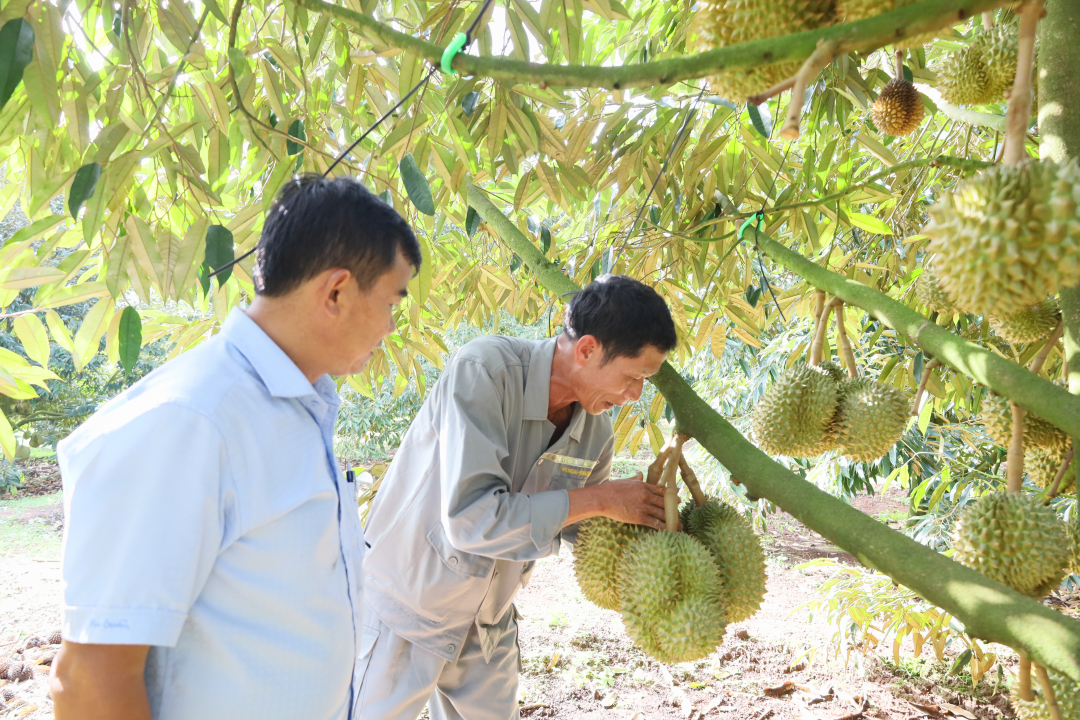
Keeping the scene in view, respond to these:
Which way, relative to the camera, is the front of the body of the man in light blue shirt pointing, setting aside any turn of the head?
to the viewer's right

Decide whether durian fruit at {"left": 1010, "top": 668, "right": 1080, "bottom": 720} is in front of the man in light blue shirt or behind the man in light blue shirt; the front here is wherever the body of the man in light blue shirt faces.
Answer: in front

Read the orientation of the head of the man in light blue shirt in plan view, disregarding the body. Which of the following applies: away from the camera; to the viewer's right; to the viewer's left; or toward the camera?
to the viewer's right
